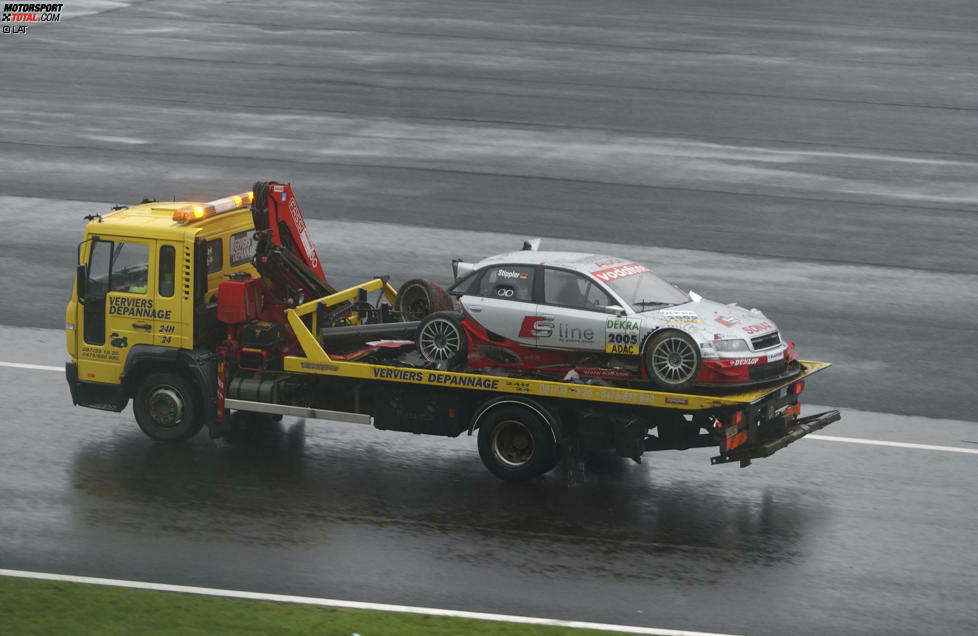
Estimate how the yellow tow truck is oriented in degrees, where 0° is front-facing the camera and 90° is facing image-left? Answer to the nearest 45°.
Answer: approximately 135°

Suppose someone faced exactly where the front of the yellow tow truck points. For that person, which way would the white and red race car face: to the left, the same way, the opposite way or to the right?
the opposite way

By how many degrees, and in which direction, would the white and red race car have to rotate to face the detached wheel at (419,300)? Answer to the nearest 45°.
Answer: approximately 180°

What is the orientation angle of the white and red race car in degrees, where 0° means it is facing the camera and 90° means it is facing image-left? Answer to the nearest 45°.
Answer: approximately 315°
